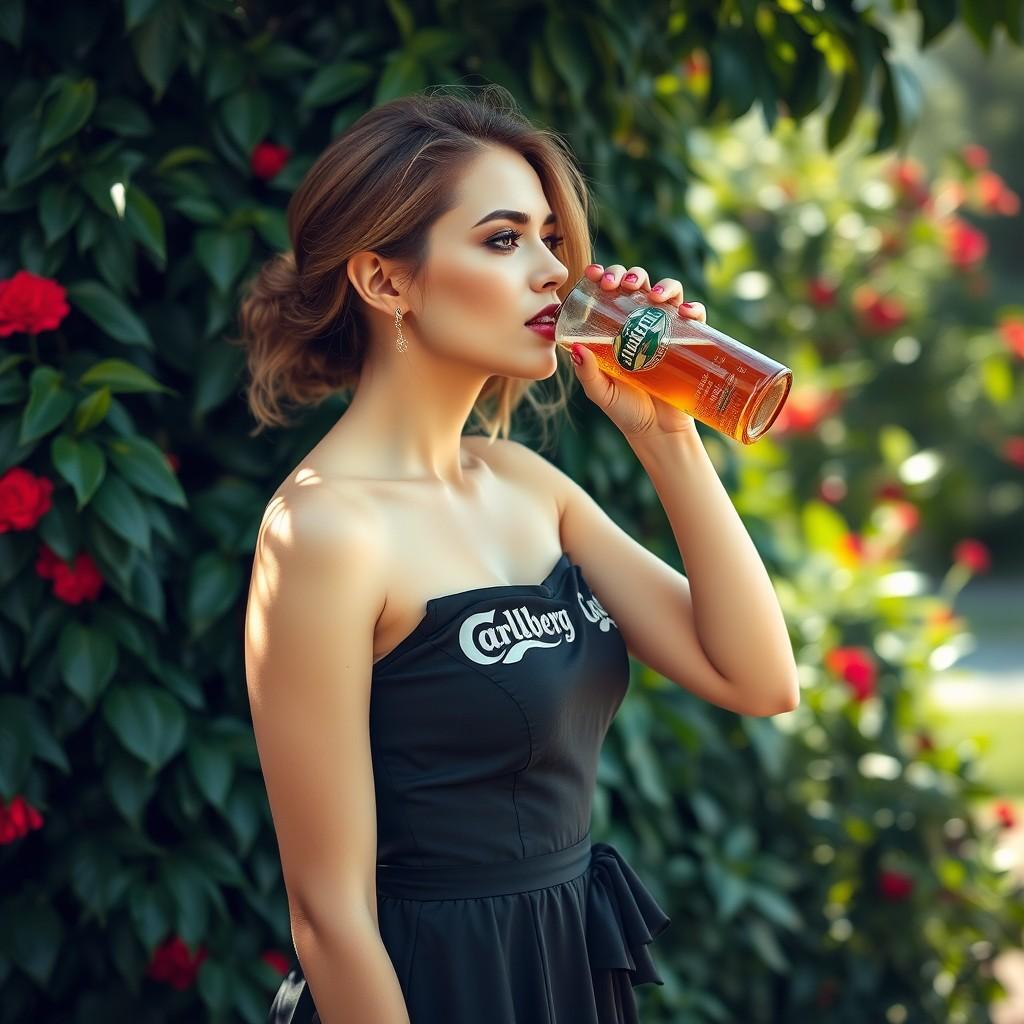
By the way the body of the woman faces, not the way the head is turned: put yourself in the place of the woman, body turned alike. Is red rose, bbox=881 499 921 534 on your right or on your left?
on your left

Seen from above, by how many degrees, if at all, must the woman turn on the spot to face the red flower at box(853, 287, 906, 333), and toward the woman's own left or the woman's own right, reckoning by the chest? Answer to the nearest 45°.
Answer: approximately 135° to the woman's own left

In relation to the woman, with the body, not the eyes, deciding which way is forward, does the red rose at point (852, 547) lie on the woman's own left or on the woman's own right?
on the woman's own left

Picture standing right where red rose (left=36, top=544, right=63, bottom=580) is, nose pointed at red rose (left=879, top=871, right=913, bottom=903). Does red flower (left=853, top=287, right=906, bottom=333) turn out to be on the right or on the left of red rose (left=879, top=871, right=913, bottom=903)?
left

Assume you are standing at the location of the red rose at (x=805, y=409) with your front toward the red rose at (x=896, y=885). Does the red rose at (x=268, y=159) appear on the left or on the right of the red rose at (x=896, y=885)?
right

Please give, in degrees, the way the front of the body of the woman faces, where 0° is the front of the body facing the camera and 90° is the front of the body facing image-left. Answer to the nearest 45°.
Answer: approximately 315°

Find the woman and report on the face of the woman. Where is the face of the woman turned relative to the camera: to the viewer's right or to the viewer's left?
to the viewer's right

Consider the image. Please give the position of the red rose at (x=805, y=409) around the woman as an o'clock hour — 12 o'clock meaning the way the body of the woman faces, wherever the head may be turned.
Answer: The red rose is roughly at 8 o'clock from the woman.

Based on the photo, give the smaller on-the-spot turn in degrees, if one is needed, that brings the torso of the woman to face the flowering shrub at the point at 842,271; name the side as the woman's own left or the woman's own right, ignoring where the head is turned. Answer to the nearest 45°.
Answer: approximately 135° to the woman's own left

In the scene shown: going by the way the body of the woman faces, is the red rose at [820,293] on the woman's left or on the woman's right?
on the woman's left
